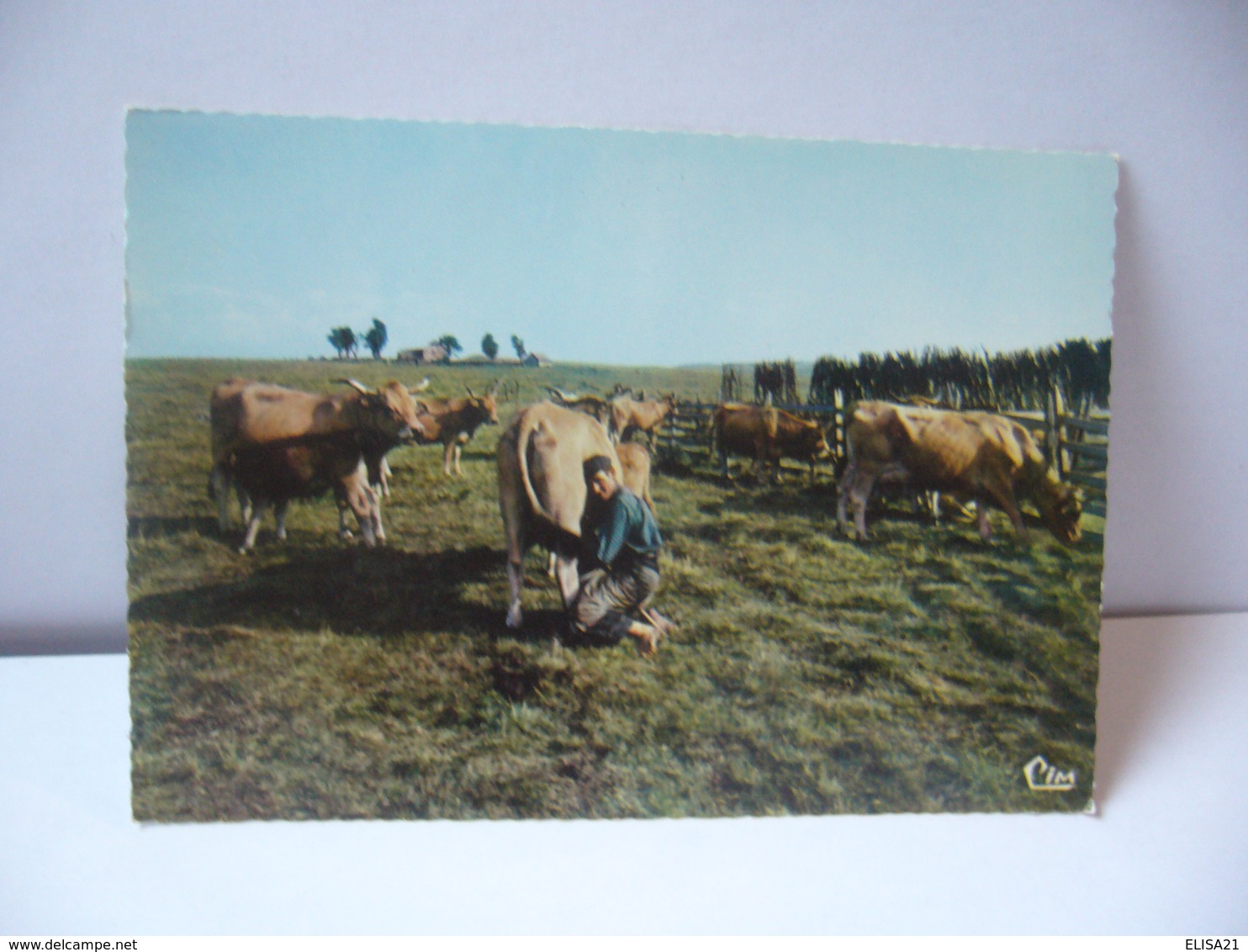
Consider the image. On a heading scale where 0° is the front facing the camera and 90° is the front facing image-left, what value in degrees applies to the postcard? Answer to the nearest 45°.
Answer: approximately 0°
